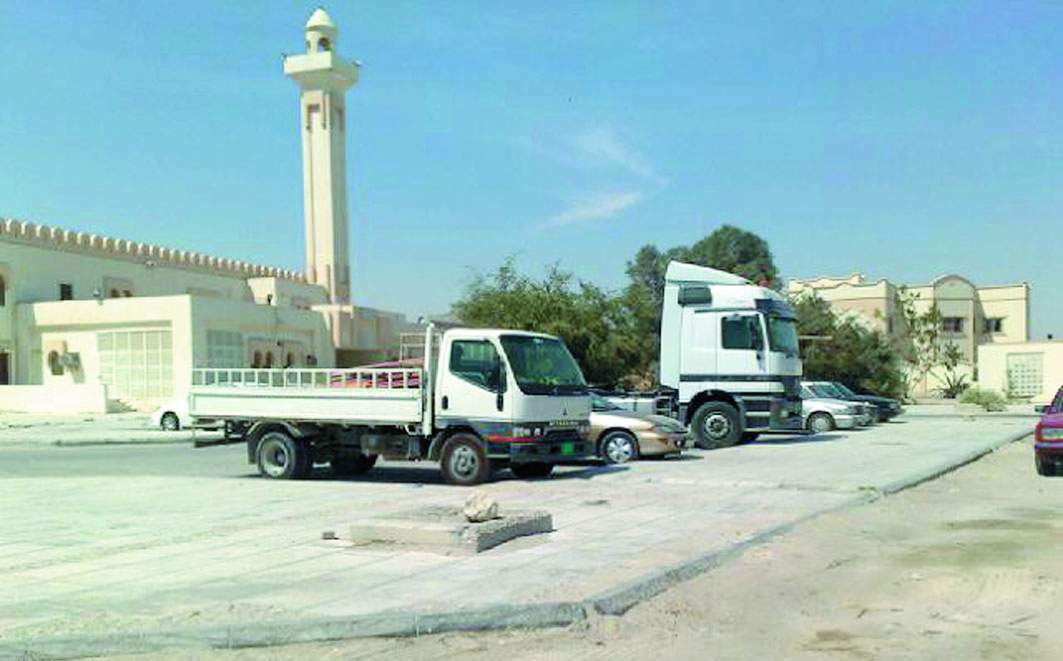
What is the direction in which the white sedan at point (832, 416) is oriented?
to the viewer's right

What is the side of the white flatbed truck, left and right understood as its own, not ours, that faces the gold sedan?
left

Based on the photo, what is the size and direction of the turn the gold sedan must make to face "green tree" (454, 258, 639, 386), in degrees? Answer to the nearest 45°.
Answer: approximately 135° to its left

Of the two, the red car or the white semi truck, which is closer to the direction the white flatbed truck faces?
the red car

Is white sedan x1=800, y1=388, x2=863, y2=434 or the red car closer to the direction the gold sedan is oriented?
the red car

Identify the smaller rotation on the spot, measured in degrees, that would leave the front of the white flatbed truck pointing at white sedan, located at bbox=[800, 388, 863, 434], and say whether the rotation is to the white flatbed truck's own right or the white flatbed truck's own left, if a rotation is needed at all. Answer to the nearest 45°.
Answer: approximately 90° to the white flatbed truck's own left
